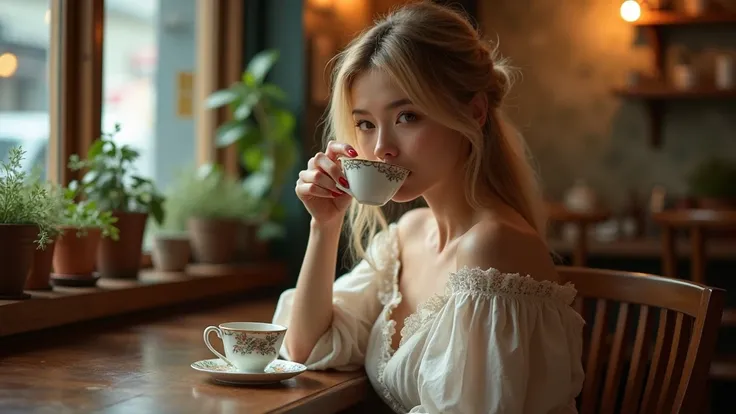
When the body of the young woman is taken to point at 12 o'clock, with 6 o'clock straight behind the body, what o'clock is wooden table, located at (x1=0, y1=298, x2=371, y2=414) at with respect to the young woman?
The wooden table is roughly at 1 o'clock from the young woman.

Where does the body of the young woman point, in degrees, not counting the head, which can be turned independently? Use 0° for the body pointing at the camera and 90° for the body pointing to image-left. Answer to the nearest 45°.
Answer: approximately 45°

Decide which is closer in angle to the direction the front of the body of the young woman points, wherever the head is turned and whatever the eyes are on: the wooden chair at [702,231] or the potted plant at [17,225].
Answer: the potted plant

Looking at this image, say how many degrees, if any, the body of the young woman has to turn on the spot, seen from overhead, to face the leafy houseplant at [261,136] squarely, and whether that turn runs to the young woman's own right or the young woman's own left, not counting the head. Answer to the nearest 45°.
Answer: approximately 90° to the young woman's own right

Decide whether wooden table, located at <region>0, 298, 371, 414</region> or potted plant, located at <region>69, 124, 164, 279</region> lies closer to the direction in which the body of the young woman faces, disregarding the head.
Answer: the wooden table

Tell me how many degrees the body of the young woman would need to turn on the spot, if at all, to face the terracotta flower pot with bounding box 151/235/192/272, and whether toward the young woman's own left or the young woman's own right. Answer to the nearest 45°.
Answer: approximately 90° to the young woman's own right

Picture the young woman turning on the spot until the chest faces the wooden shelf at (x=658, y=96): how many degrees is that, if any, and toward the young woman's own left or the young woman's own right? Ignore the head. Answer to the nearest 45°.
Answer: approximately 135° to the young woman's own right

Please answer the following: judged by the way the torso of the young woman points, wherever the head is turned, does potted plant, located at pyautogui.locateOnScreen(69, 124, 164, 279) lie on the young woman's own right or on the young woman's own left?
on the young woman's own right

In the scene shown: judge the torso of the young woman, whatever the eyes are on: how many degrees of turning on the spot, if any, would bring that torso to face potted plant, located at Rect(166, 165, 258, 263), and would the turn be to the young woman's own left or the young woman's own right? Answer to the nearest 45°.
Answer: approximately 90° to the young woman's own right

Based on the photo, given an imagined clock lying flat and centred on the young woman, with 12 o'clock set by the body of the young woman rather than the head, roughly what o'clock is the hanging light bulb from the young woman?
The hanging light bulb is roughly at 5 o'clock from the young woman.

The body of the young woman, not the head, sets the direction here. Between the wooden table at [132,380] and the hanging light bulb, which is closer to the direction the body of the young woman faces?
the wooden table

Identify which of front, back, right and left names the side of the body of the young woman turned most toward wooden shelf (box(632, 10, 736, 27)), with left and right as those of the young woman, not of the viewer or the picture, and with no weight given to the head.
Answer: back
